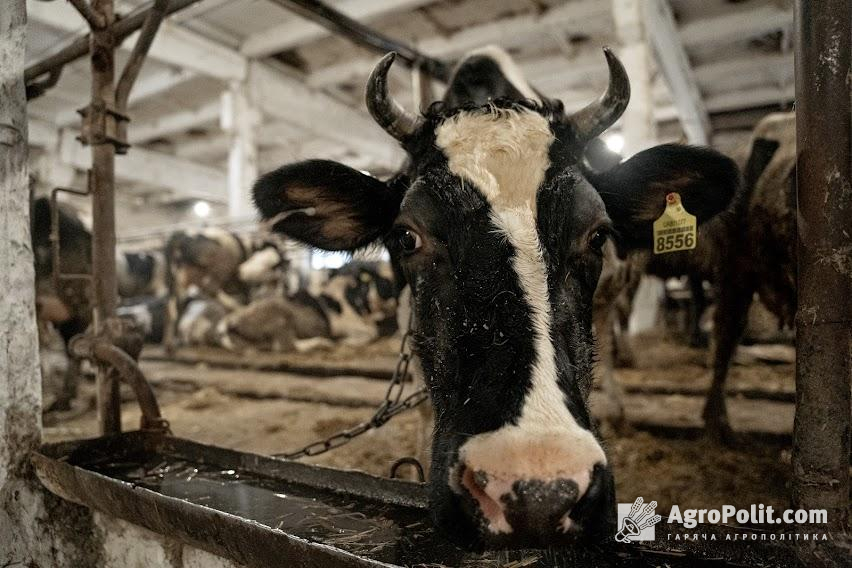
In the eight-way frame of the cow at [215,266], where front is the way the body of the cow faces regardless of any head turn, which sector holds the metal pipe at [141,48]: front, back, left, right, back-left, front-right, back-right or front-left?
right

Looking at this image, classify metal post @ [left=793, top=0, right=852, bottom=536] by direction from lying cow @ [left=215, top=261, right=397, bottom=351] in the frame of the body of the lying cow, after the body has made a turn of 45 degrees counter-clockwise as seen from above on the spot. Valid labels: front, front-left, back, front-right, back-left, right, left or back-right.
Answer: back-right

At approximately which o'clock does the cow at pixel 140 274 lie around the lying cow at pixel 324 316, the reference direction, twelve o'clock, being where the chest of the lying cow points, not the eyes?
The cow is roughly at 7 o'clock from the lying cow.

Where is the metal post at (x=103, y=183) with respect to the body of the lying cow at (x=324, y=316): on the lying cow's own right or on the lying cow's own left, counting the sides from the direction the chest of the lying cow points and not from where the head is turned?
on the lying cow's own right

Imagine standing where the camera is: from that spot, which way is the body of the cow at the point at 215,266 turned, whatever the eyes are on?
to the viewer's right

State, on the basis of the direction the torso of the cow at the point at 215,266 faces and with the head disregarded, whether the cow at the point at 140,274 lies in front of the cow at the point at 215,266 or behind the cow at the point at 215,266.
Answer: behind

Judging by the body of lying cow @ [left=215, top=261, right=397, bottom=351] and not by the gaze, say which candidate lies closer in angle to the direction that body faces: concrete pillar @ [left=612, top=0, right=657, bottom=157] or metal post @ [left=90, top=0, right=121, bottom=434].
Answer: the concrete pillar

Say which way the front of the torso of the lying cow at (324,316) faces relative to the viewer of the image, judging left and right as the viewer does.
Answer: facing to the right of the viewer

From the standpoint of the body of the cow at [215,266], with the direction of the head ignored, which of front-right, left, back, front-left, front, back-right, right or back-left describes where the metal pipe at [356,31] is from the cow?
right

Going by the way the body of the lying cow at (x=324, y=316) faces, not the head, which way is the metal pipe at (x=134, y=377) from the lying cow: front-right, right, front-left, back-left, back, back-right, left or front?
right
